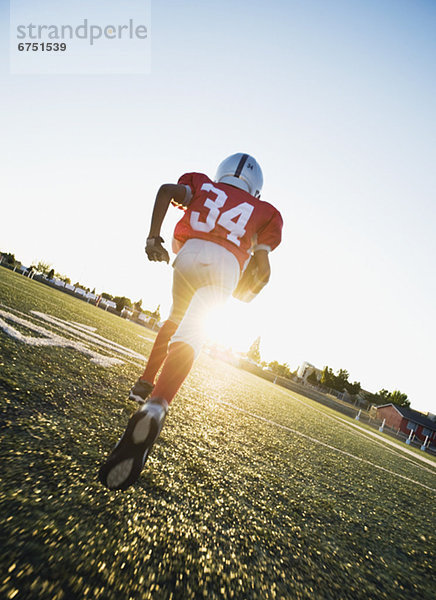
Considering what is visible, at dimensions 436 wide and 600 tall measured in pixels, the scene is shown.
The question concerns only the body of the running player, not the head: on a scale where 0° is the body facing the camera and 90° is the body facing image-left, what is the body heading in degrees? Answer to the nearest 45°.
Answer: approximately 180°
